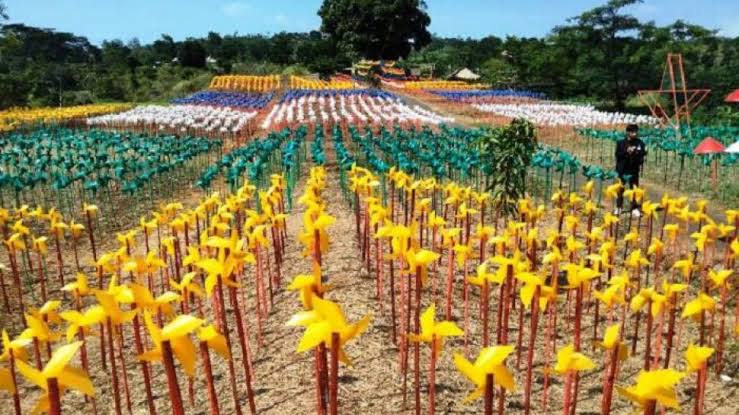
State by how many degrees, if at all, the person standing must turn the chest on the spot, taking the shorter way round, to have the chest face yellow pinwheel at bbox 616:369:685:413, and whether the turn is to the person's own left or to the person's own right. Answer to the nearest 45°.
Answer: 0° — they already face it

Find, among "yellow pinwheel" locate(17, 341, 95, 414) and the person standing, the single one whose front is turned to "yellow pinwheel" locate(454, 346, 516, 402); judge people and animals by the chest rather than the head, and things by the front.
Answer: the person standing

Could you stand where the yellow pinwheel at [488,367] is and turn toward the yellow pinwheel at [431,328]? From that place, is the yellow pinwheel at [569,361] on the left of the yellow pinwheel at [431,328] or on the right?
right

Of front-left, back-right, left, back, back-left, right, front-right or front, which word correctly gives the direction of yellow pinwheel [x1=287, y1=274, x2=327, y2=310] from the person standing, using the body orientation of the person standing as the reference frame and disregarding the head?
front

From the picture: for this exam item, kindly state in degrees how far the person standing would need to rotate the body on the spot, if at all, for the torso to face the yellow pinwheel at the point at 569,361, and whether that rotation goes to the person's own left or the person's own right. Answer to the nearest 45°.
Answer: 0° — they already face it

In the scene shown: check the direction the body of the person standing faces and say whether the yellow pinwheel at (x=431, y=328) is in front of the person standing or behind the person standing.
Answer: in front

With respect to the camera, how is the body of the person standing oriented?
toward the camera

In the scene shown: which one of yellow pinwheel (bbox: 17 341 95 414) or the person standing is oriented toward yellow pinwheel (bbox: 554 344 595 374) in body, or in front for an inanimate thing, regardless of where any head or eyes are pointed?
the person standing

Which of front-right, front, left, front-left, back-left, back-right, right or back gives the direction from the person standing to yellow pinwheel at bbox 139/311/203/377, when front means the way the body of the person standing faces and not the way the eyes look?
front
